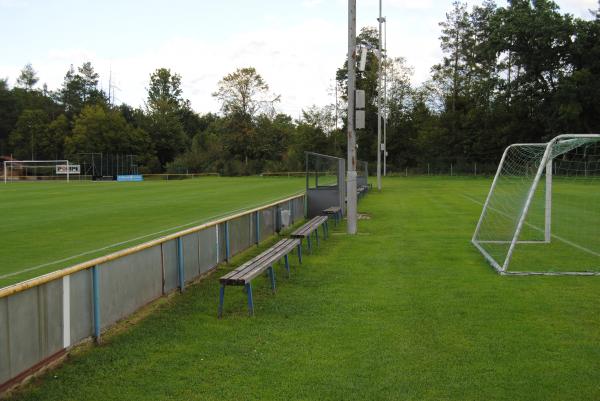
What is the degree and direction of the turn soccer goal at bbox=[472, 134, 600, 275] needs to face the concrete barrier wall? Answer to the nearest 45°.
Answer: approximately 135° to its right

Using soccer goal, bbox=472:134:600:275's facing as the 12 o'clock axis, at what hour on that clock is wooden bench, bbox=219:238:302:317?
The wooden bench is roughly at 4 o'clock from the soccer goal.

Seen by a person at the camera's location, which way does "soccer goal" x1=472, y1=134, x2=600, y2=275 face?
facing to the right of the viewer

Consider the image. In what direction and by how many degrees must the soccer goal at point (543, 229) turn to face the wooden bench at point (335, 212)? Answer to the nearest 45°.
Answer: approximately 135° to its left

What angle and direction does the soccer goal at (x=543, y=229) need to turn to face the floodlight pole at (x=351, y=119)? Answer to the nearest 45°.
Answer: approximately 180°
